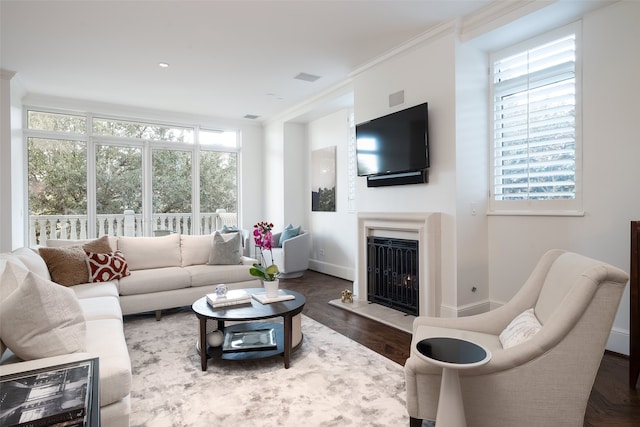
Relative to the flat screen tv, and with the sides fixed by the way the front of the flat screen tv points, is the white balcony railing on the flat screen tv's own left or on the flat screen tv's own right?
on the flat screen tv's own right

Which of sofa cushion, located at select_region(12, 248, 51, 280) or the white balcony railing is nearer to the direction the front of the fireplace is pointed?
the sofa cushion

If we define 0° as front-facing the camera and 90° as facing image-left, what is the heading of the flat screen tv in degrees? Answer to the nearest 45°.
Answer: approximately 45°

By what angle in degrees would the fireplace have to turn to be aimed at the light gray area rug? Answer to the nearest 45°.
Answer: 0° — it already faces it

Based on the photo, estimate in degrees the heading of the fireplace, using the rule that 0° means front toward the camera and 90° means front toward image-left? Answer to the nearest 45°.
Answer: approximately 45°

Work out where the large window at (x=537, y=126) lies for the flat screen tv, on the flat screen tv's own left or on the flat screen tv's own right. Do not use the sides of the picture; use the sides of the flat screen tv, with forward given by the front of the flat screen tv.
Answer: on the flat screen tv's own left
